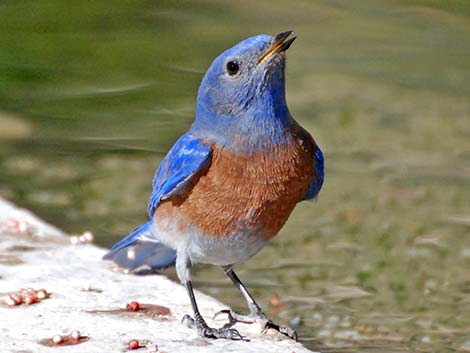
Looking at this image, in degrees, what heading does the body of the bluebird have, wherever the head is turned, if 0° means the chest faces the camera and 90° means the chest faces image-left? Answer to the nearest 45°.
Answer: approximately 315°

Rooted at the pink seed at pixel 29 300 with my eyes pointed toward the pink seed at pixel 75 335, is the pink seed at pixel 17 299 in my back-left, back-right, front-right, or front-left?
back-right

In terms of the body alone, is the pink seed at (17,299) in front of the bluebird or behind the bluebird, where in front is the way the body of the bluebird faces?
behind

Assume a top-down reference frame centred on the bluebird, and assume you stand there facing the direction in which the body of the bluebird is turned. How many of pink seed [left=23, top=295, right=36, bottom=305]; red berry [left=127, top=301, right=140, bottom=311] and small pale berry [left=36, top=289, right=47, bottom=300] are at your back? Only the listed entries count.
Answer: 3

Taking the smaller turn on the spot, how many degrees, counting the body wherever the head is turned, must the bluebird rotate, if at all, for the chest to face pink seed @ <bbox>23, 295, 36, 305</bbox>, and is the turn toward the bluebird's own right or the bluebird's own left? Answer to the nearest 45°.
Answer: approximately 180°

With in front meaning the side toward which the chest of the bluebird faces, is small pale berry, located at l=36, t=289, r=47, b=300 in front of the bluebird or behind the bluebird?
behind
